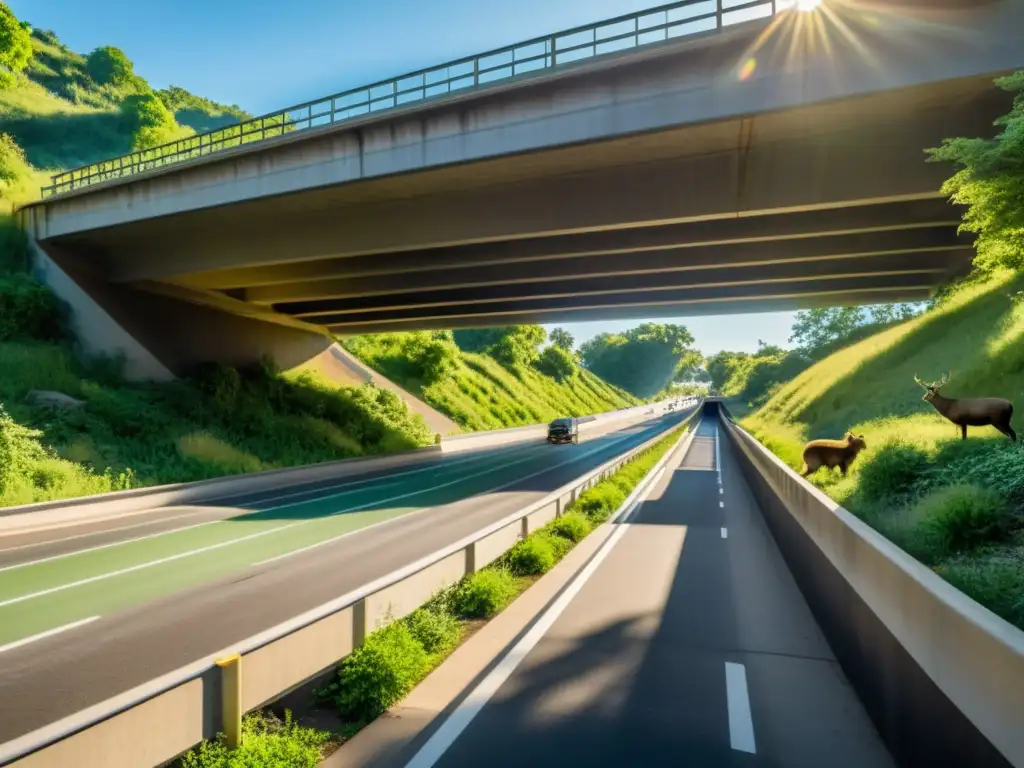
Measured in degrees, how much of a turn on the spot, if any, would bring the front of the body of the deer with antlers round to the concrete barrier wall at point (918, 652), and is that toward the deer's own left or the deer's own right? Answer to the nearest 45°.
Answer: approximately 90° to the deer's own left

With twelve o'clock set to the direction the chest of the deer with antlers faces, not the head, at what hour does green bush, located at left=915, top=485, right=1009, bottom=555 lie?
The green bush is roughly at 9 o'clock from the deer with antlers.

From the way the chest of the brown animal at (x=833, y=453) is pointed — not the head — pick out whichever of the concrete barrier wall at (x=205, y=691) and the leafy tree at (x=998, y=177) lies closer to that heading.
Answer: the leafy tree

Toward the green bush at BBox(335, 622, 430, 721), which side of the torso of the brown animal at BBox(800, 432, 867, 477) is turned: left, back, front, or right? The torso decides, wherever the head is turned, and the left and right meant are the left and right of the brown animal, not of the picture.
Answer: right

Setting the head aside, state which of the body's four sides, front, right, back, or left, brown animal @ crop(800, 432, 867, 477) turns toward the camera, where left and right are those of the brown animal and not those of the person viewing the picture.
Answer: right

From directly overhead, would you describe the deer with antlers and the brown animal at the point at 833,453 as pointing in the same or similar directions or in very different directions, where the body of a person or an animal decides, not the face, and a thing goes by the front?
very different directions

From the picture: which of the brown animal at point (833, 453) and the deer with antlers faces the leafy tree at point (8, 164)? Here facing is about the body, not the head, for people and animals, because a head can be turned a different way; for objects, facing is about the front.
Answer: the deer with antlers

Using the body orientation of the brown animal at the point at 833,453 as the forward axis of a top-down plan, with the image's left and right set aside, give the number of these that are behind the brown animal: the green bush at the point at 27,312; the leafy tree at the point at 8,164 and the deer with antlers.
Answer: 2

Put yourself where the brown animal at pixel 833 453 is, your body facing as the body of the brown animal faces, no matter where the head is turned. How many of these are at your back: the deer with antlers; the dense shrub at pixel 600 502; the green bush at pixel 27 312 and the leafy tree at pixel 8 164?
3

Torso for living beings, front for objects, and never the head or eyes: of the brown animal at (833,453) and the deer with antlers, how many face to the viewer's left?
1

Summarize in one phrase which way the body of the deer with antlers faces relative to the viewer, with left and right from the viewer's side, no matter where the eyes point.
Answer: facing to the left of the viewer
